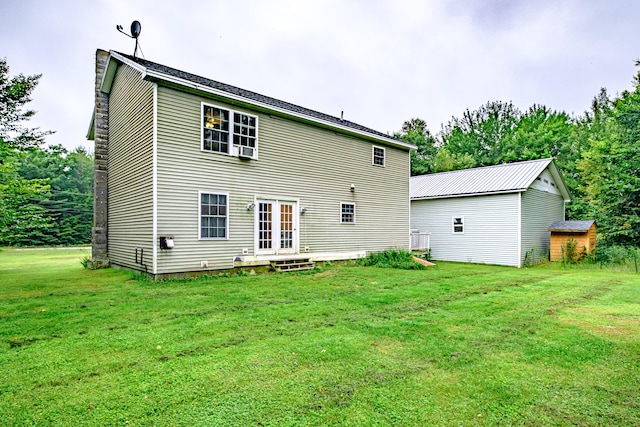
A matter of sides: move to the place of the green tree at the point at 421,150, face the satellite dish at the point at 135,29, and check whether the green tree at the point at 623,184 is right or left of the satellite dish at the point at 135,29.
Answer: left

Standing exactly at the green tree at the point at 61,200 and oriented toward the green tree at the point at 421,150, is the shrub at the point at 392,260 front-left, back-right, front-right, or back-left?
front-right
